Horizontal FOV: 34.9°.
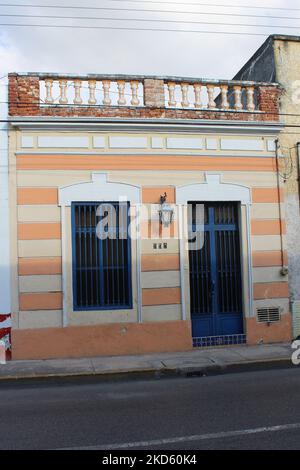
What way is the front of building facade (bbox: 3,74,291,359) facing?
toward the camera

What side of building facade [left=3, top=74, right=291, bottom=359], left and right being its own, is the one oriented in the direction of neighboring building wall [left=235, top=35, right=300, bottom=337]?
left
